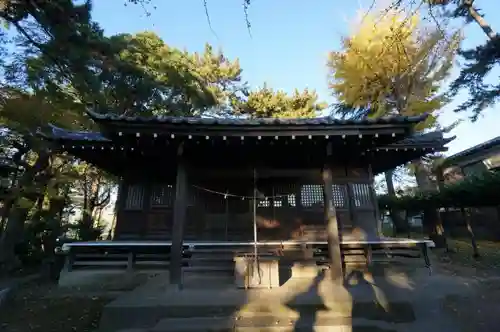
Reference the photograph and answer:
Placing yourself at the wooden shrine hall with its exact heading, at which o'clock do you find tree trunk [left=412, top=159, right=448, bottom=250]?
The tree trunk is roughly at 8 o'clock from the wooden shrine hall.

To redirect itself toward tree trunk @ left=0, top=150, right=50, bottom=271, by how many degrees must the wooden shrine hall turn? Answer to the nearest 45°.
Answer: approximately 90° to its right

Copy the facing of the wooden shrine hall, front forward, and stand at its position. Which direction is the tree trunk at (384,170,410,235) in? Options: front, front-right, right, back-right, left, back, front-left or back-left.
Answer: back-left

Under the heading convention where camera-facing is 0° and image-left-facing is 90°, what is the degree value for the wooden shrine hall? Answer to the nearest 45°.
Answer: approximately 0°

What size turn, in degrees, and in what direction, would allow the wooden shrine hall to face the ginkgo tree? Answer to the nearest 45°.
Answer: approximately 135° to its left

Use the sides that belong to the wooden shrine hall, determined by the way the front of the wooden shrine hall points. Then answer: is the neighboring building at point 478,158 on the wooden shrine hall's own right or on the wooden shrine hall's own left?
on the wooden shrine hall's own left
